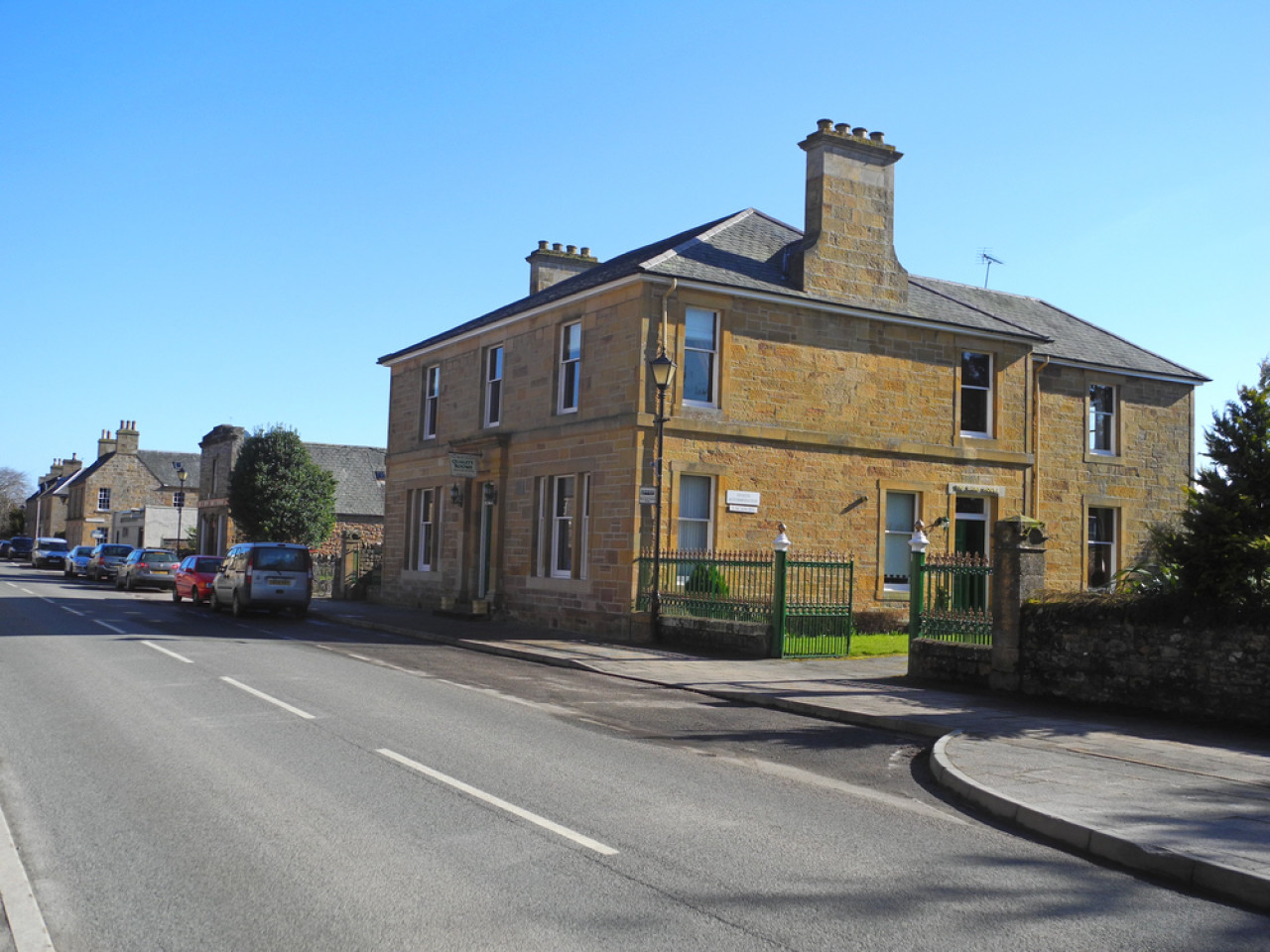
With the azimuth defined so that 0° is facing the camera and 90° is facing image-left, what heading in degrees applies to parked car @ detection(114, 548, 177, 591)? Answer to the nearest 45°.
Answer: approximately 135°

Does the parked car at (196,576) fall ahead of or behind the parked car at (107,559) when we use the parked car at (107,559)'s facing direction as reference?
behind

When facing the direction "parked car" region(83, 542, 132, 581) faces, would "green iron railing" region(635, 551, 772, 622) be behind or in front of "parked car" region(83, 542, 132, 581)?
behind

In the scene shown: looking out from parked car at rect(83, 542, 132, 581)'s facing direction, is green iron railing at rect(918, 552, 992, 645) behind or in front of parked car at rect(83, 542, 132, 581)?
behind

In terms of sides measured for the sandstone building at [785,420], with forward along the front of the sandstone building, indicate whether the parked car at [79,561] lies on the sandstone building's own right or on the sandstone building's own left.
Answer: on the sandstone building's own right

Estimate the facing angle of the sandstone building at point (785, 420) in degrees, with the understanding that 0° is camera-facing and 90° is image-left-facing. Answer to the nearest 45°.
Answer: approximately 45°

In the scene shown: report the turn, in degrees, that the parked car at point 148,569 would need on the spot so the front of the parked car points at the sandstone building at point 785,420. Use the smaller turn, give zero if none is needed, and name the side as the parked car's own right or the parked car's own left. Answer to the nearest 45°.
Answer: approximately 180°

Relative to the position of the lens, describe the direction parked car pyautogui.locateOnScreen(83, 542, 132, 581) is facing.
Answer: facing away from the viewer and to the left of the viewer
